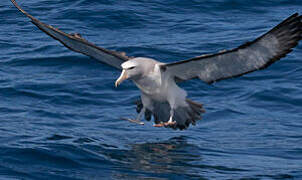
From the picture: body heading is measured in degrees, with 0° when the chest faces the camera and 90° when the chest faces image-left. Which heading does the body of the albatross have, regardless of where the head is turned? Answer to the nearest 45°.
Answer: approximately 45°
